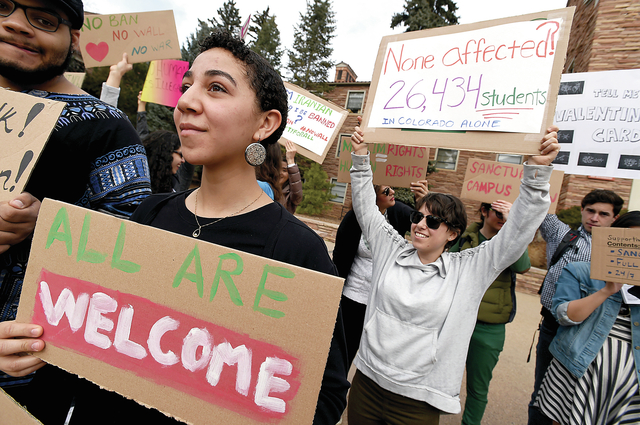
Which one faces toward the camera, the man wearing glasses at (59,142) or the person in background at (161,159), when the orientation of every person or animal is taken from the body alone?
the man wearing glasses

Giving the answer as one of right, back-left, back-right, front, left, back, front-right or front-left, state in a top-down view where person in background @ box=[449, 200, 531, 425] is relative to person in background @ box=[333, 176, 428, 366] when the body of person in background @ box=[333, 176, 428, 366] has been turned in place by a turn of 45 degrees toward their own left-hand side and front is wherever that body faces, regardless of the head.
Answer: front

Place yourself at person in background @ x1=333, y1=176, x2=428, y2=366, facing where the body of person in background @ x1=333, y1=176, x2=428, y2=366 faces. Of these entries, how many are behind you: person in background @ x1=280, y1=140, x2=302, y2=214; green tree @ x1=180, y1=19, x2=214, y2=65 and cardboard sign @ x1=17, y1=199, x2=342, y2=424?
2

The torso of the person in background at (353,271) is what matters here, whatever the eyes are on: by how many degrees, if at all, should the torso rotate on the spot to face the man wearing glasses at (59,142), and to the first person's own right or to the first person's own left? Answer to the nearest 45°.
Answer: approximately 90° to the first person's own right

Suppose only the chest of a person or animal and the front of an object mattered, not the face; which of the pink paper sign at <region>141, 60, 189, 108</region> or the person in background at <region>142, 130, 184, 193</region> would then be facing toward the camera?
the pink paper sign

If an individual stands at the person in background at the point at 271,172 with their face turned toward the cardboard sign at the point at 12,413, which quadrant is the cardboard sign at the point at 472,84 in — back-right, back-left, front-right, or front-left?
front-left

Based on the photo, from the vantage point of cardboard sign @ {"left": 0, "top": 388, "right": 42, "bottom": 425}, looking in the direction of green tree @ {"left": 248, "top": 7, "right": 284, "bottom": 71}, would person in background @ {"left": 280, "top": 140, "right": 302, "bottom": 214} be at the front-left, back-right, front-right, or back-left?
front-right

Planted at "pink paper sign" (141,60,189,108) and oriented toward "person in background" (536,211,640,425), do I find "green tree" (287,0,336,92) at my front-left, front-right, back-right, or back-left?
back-left

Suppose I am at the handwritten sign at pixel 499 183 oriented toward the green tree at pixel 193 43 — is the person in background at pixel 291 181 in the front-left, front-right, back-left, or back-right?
front-left

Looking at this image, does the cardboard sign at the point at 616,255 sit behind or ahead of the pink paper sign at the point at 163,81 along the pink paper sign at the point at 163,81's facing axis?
ahead

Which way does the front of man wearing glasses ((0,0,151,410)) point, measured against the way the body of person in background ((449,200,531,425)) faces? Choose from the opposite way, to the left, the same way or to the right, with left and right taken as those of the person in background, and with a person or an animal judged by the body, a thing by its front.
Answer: the same way

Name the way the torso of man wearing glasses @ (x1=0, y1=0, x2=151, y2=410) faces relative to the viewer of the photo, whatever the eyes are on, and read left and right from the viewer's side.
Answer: facing the viewer

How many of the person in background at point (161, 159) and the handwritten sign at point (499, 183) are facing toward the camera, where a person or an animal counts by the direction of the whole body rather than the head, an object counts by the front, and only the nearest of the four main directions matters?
1

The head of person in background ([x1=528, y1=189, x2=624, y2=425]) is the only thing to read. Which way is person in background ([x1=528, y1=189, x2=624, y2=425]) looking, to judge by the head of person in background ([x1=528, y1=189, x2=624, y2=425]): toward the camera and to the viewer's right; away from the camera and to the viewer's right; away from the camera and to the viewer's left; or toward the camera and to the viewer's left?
toward the camera and to the viewer's left

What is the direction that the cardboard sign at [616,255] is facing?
toward the camera

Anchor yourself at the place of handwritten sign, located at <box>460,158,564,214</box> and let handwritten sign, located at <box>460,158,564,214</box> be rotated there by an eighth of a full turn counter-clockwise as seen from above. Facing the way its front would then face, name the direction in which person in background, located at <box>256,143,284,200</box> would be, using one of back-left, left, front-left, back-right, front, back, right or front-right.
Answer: right
